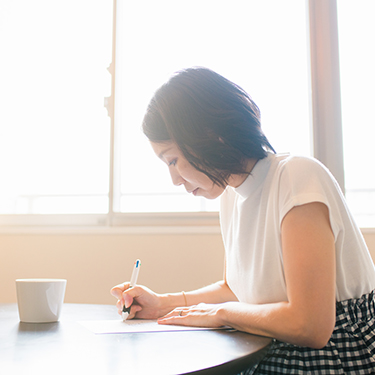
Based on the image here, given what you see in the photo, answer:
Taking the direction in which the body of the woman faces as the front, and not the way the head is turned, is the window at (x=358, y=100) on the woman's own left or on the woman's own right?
on the woman's own right

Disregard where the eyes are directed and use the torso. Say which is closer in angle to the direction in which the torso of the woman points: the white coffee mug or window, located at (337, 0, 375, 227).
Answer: the white coffee mug

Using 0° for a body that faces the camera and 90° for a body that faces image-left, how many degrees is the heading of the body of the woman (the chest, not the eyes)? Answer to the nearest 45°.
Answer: approximately 90°

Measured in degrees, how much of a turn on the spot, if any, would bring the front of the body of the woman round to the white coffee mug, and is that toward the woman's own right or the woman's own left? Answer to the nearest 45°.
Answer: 0° — they already face it

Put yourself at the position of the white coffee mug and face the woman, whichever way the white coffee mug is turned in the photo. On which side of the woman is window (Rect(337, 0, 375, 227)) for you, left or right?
left
